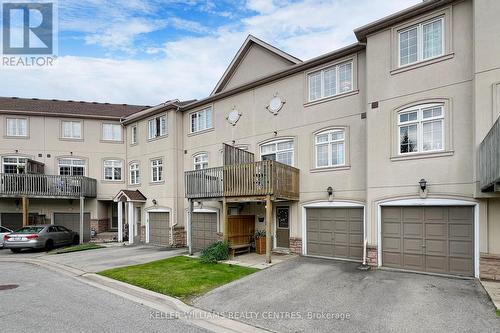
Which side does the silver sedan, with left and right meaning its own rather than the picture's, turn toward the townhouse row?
right

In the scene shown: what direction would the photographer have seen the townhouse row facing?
facing the viewer and to the left of the viewer

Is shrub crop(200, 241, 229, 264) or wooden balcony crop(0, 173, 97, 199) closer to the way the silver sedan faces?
the wooden balcony
